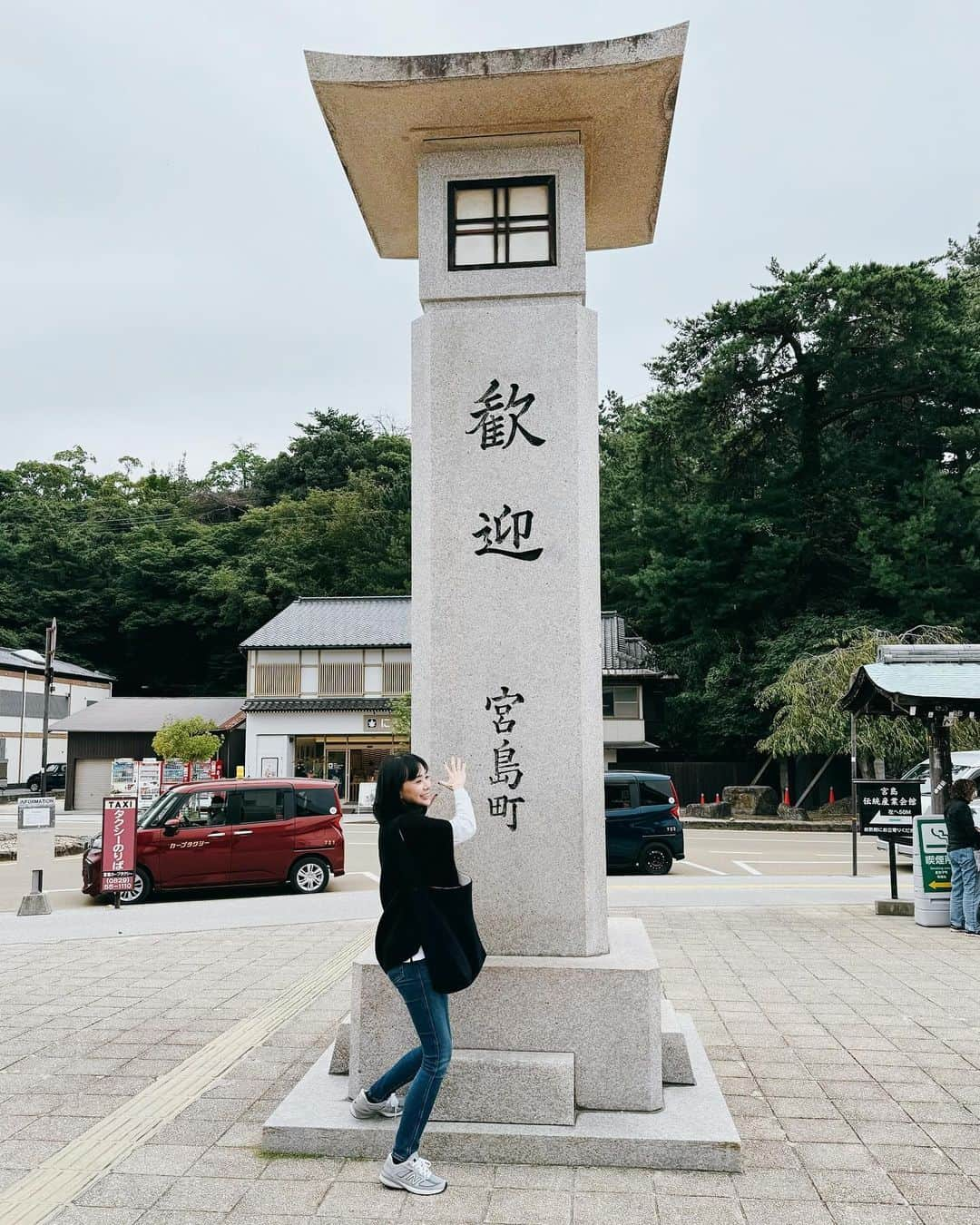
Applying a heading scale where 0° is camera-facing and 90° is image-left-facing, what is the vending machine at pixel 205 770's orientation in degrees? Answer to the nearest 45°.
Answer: approximately 0°

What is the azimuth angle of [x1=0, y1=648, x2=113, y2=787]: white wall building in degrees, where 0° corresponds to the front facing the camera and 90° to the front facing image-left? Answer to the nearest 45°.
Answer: approximately 315°

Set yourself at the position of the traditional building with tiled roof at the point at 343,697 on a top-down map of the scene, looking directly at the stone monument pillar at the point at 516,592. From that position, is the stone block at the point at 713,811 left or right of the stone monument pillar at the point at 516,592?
left

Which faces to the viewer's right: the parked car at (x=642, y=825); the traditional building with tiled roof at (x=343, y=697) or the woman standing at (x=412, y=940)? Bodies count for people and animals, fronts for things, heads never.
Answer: the woman standing

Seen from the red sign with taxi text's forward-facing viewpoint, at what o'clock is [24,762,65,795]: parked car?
The parked car is roughly at 6 o'clock from the red sign with taxi text.

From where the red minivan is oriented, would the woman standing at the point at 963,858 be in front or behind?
behind

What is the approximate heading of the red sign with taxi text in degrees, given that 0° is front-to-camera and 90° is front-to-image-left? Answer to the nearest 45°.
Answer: approximately 0°

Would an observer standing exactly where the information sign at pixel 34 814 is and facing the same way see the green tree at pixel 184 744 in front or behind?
behind

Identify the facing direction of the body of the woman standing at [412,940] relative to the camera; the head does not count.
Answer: to the viewer's right
